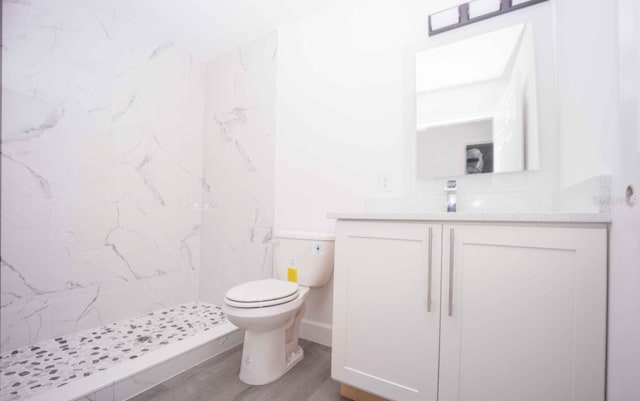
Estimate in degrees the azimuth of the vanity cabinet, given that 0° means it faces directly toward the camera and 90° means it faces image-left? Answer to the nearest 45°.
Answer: approximately 45°

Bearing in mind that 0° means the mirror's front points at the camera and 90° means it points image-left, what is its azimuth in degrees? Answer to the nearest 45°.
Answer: approximately 45°

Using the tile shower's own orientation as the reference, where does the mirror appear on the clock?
The mirror is roughly at 12 o'clock from the tile shower.

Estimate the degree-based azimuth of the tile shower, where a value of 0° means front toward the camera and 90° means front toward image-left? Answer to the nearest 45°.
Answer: approximately 315°

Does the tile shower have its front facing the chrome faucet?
yes
